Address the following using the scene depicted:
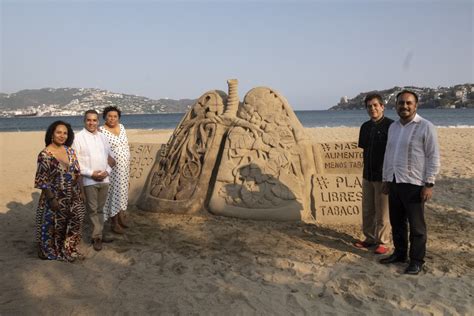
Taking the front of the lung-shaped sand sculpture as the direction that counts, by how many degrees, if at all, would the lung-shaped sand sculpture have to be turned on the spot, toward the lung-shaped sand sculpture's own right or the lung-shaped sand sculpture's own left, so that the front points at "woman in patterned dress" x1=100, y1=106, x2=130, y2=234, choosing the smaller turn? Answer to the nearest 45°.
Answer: approximately 45° to the lung-shaped sand sculpture's own right

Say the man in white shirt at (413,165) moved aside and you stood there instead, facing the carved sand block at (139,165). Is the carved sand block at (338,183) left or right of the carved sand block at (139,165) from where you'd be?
right

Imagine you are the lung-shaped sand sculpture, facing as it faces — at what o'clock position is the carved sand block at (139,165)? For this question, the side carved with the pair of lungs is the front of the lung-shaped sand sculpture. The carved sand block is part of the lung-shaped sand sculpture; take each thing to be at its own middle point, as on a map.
The carved sand block is roughly at 4 o'clock from the lung-shaped sand sculpture.

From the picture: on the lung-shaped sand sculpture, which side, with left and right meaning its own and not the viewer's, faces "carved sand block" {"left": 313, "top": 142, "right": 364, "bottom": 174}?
left

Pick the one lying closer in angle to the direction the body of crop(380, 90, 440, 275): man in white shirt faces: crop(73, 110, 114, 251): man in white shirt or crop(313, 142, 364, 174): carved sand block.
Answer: the man in white shirt

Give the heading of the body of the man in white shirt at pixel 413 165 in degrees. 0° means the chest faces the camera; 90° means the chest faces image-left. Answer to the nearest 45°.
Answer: approximately 45°

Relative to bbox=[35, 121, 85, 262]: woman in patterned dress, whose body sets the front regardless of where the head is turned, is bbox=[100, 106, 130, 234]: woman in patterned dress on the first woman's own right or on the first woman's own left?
on the first woman's own left

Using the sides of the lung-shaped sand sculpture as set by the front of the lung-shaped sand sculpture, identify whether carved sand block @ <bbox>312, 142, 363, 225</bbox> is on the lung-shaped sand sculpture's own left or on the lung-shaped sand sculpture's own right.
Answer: on the lung-shaped sand sculpture's own left

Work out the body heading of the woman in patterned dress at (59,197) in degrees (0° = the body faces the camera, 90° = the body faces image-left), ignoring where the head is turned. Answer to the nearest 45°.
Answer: approximately 315°

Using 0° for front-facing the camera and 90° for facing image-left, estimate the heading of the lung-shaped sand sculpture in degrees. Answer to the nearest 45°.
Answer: approximately 0°
